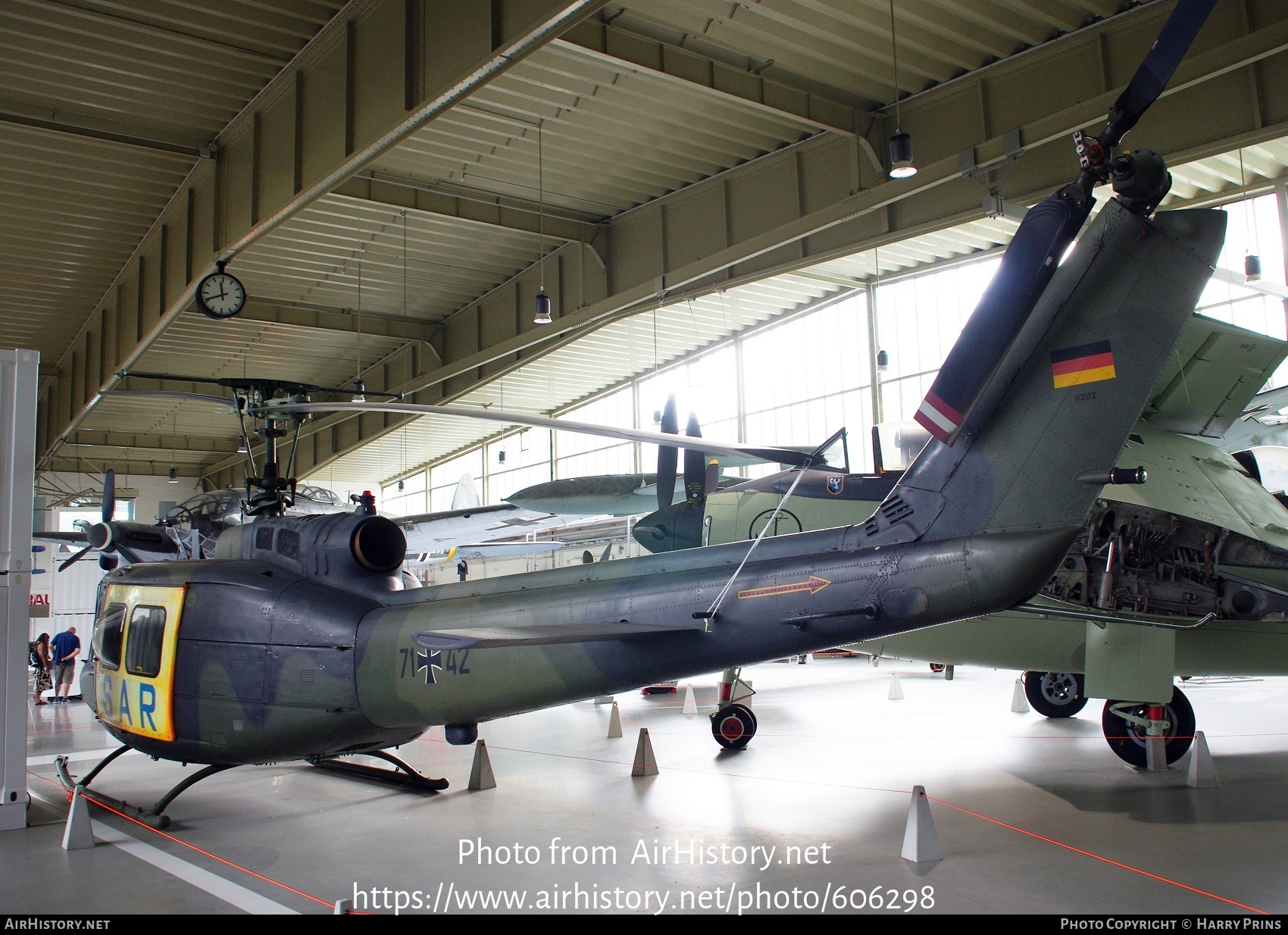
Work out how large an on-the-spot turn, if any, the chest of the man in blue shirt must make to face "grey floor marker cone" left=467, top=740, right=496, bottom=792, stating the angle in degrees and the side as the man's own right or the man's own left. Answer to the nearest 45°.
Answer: approximately 180°

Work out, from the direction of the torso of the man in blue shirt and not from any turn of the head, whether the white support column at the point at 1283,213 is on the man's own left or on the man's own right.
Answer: on the man's own right

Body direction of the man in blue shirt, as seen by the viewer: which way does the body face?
away from the camera

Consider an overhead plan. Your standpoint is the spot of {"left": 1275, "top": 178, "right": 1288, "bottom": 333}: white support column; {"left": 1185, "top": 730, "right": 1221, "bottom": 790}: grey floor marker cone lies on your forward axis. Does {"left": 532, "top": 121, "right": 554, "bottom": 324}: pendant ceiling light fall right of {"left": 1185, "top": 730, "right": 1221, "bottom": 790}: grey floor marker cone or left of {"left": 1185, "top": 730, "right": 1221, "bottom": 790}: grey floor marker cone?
right

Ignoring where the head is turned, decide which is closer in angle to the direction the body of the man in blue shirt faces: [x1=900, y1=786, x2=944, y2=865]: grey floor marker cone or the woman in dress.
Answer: the woman in dress

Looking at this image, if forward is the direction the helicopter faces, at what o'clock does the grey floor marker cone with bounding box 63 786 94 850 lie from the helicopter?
The grey floor marker cone is roughly at 11 o'clock from the helicopter.

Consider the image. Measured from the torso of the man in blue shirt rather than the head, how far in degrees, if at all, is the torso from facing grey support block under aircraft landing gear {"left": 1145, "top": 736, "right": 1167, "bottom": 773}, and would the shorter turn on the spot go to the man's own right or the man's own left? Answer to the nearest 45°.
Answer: approximately 135° to the man's own right
